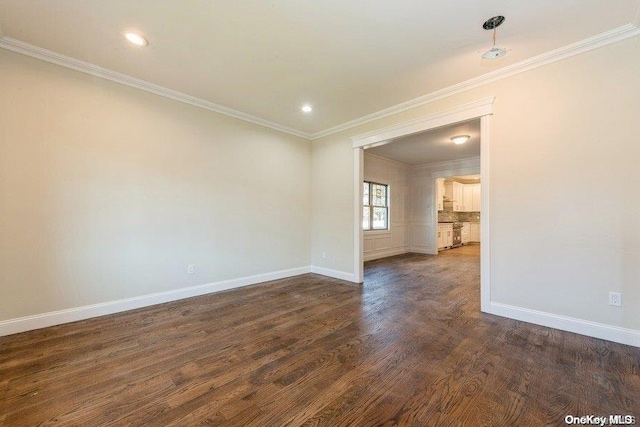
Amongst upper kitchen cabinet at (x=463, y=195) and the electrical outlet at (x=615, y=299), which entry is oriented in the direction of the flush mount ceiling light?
the upper kitchen cabinet

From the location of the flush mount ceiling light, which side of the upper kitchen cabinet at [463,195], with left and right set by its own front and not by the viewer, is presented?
front

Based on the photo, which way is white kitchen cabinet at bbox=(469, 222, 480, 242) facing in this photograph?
toward the camera

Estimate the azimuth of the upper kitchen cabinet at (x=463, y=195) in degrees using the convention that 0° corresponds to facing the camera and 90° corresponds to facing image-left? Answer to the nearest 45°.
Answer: approximately 0°

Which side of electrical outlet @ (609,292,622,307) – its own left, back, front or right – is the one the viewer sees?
front

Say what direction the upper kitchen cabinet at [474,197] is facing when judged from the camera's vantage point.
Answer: facing the viewer

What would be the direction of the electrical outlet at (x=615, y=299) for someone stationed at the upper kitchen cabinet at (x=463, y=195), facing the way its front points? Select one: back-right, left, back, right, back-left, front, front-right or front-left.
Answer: front
